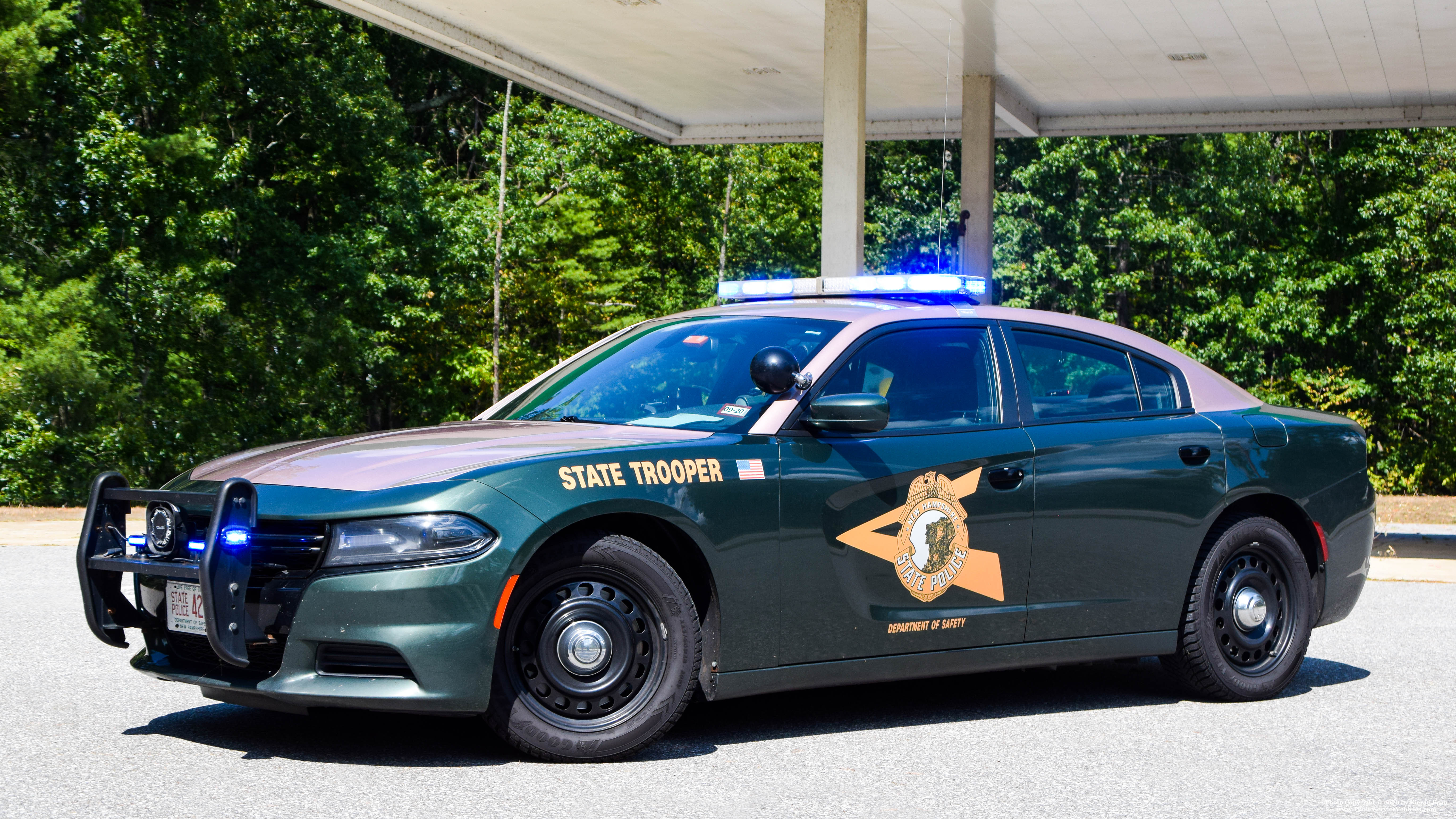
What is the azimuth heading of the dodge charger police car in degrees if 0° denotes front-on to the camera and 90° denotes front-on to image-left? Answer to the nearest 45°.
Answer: approximately 45°

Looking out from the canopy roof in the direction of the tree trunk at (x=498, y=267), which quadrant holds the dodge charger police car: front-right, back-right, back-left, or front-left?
back-left

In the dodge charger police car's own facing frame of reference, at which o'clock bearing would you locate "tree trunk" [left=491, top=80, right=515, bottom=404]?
The tree trunk is roughly at 4 o'clock from the dodge charger police car.

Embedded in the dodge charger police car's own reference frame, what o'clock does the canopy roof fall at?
The canopy roof is roughly at 5 o'clock from the dodge charger police car.

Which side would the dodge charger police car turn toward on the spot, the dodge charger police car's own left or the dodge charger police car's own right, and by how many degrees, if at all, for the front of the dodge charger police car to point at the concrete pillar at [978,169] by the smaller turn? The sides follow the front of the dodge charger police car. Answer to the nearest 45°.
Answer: approximately 135° to the dodge charger police car's own right
